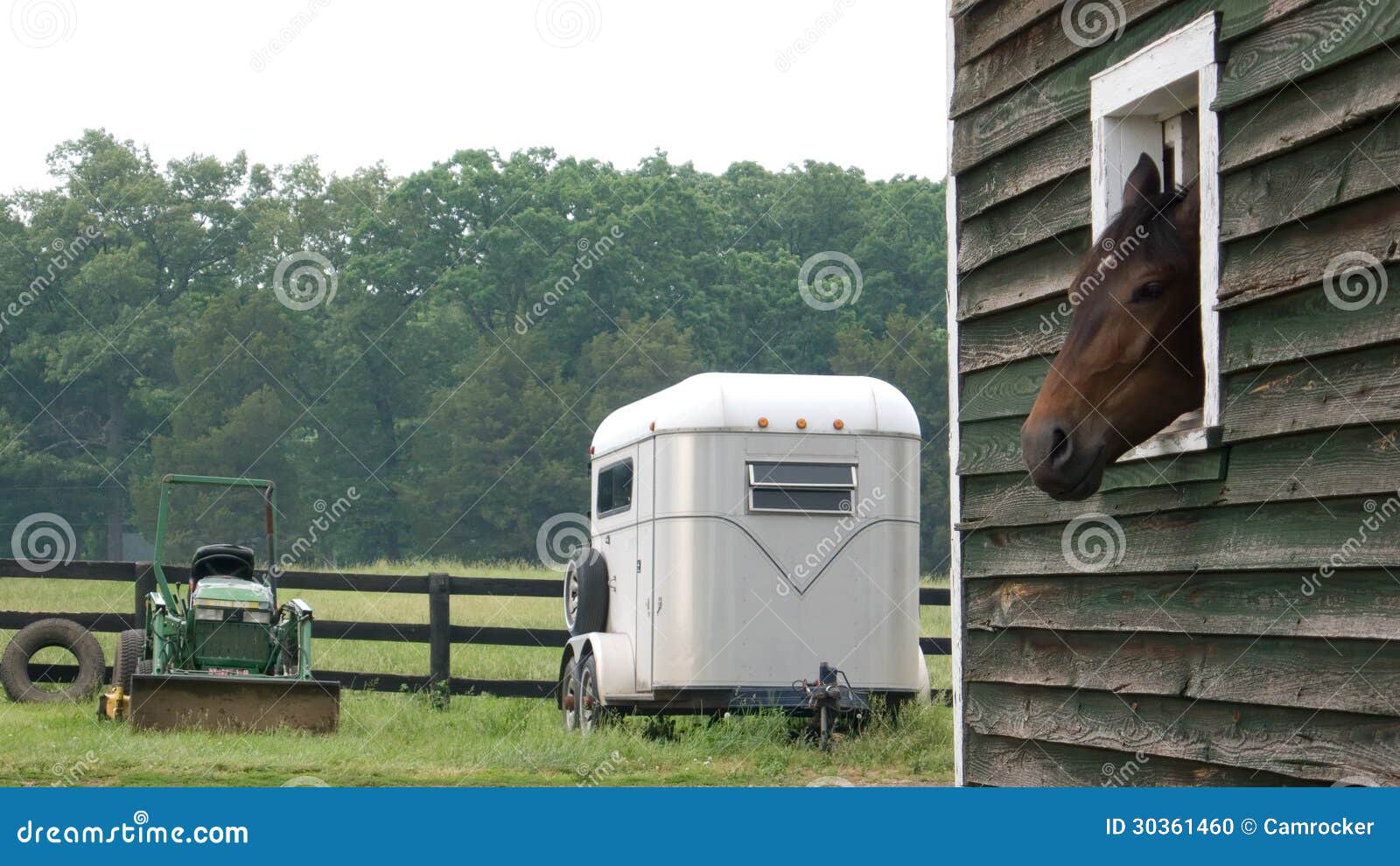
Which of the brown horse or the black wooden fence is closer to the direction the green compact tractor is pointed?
the brown horse

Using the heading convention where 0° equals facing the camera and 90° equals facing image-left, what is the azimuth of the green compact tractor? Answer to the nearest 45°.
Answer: approximately 0°

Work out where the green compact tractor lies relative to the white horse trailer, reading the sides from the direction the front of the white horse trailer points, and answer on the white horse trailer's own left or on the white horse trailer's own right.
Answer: on the white horse trailer's own right

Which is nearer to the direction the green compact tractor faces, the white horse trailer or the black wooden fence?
the white horse trailer

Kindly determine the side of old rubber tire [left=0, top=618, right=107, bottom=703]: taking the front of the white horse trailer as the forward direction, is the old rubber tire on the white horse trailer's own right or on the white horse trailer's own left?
on the white horse trailer's own right

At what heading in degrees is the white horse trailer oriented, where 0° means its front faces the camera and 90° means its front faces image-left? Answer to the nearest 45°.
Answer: approximately 0°

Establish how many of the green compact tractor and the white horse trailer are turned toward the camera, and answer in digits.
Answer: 2
